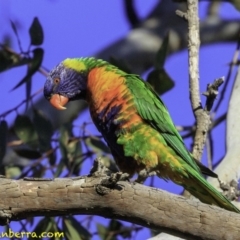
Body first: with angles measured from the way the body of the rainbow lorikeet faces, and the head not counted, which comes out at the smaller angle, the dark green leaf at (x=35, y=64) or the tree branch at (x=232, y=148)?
the dark green leaf

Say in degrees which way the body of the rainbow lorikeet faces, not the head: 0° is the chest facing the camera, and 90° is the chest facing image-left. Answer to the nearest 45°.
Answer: approximately 90°
